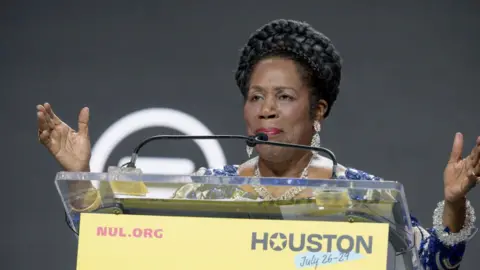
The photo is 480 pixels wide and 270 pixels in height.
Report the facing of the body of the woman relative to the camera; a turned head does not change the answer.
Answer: toward the camera

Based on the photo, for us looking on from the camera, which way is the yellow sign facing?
facing the viewer

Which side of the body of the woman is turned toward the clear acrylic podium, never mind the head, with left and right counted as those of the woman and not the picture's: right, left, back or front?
front

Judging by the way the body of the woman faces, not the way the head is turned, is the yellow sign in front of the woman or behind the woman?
in front

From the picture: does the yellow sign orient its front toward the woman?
no

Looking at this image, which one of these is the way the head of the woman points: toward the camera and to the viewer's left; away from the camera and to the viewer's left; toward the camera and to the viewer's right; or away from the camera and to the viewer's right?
toward the camera and to the viewer's left
